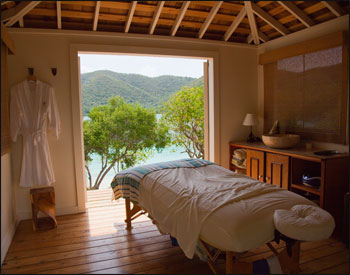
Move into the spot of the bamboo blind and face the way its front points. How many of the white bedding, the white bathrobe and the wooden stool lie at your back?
0

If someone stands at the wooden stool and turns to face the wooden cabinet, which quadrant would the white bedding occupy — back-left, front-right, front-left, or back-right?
front-right

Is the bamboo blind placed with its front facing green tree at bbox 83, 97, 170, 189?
no

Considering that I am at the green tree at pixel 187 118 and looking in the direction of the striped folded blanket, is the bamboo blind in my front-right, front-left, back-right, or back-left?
front-left

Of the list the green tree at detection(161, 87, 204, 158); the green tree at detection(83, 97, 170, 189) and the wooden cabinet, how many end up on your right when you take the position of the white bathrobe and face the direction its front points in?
0

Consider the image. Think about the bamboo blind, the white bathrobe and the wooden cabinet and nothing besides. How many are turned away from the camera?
0

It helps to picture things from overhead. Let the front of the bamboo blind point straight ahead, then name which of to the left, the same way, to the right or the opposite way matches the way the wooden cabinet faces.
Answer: the same way

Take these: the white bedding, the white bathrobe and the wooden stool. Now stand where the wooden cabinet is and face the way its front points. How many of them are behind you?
0

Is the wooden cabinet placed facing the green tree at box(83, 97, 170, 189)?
no

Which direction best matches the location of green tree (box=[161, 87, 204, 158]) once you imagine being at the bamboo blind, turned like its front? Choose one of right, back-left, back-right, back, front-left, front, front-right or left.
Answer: right

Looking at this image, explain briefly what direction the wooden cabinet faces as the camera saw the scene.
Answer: facing the viewer and to the left of the viewer

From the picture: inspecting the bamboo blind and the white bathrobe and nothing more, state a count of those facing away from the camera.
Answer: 0

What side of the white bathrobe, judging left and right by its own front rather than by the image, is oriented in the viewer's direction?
front

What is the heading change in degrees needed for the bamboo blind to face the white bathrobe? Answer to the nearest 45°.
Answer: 0° — it already faces it

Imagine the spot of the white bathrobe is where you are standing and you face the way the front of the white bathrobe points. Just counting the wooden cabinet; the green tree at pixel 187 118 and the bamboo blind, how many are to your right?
0
